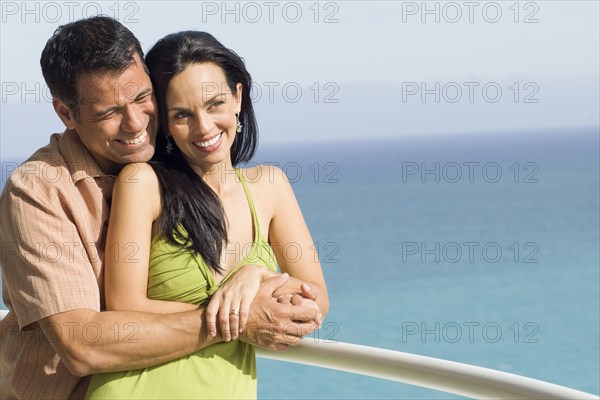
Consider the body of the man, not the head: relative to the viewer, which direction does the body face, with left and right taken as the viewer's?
facing the viewer and to the right of the viewer

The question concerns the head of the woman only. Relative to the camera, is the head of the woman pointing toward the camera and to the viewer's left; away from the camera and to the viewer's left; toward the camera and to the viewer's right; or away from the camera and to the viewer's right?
toward the camera and to the viewer's right

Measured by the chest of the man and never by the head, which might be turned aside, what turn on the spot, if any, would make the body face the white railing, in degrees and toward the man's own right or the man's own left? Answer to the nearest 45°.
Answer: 0° — they already face it
